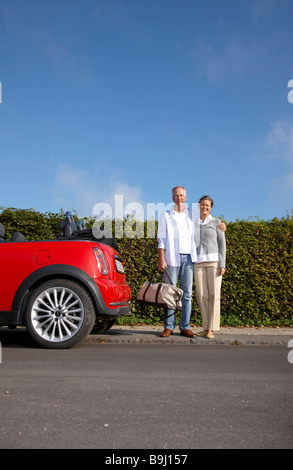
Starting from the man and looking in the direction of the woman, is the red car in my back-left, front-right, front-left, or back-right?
back-right

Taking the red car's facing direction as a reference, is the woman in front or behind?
behind

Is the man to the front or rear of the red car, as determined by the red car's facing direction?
to the rear

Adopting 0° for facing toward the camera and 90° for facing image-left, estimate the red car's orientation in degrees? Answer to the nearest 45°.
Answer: approximately 90°
